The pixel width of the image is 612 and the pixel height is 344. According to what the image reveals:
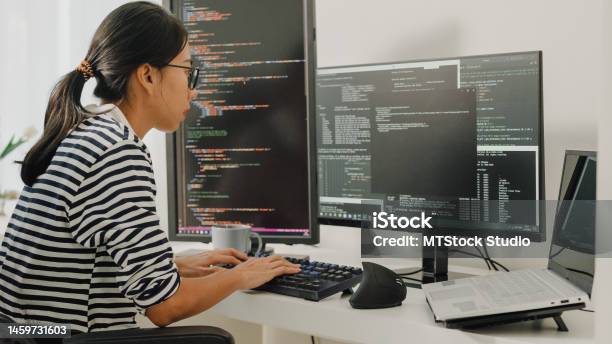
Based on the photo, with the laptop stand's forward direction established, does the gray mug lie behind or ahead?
ahead

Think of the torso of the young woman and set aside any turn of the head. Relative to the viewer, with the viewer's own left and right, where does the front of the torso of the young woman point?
facing away from the viewer and to the right of the viewer

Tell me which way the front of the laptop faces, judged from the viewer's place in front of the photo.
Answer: facing to the left of the viewer

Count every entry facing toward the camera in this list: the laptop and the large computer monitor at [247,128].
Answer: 1

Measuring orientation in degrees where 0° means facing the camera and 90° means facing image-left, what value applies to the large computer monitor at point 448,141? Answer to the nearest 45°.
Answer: approximately 45°

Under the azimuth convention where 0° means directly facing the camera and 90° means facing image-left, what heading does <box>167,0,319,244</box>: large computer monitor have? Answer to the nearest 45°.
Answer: approximately 0°

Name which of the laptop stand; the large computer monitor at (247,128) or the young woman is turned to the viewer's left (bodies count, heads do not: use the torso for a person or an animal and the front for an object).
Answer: the laptop stand

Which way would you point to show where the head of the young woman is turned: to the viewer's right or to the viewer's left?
to the viewer's right

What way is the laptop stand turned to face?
to the viewer's left

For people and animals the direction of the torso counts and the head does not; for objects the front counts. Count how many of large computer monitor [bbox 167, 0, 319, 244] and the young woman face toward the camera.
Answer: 1
